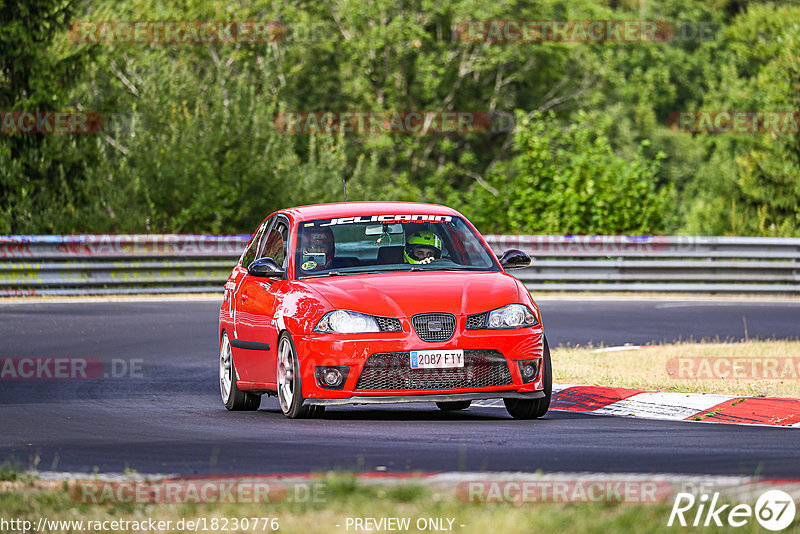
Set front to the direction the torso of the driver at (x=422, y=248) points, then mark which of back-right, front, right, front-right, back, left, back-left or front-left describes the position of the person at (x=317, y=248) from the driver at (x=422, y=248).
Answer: right

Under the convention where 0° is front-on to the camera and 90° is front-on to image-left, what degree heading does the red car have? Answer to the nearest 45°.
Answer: approximately 0°

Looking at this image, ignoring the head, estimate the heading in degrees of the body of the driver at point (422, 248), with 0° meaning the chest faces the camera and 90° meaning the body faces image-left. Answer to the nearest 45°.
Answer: approximately 0°

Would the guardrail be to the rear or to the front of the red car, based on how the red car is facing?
to the rear

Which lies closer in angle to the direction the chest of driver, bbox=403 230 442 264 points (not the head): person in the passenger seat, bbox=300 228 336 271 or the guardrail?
the person in the passenger seat

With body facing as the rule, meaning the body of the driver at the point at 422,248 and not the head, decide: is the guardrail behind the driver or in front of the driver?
behind
